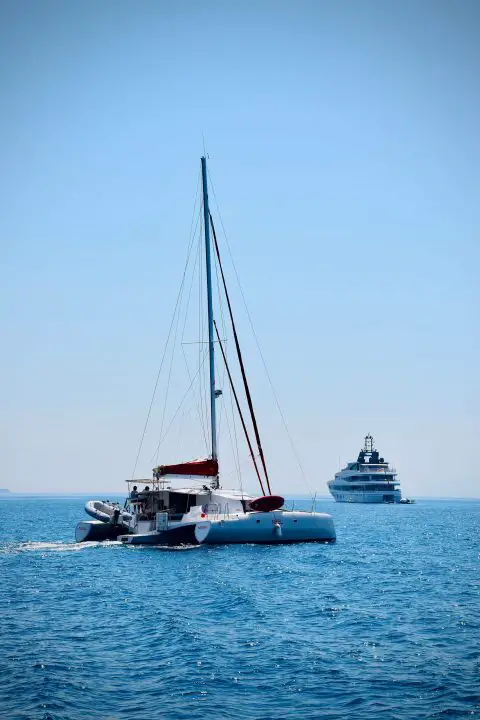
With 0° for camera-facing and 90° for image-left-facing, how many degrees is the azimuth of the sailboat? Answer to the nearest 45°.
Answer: approximately 225°
